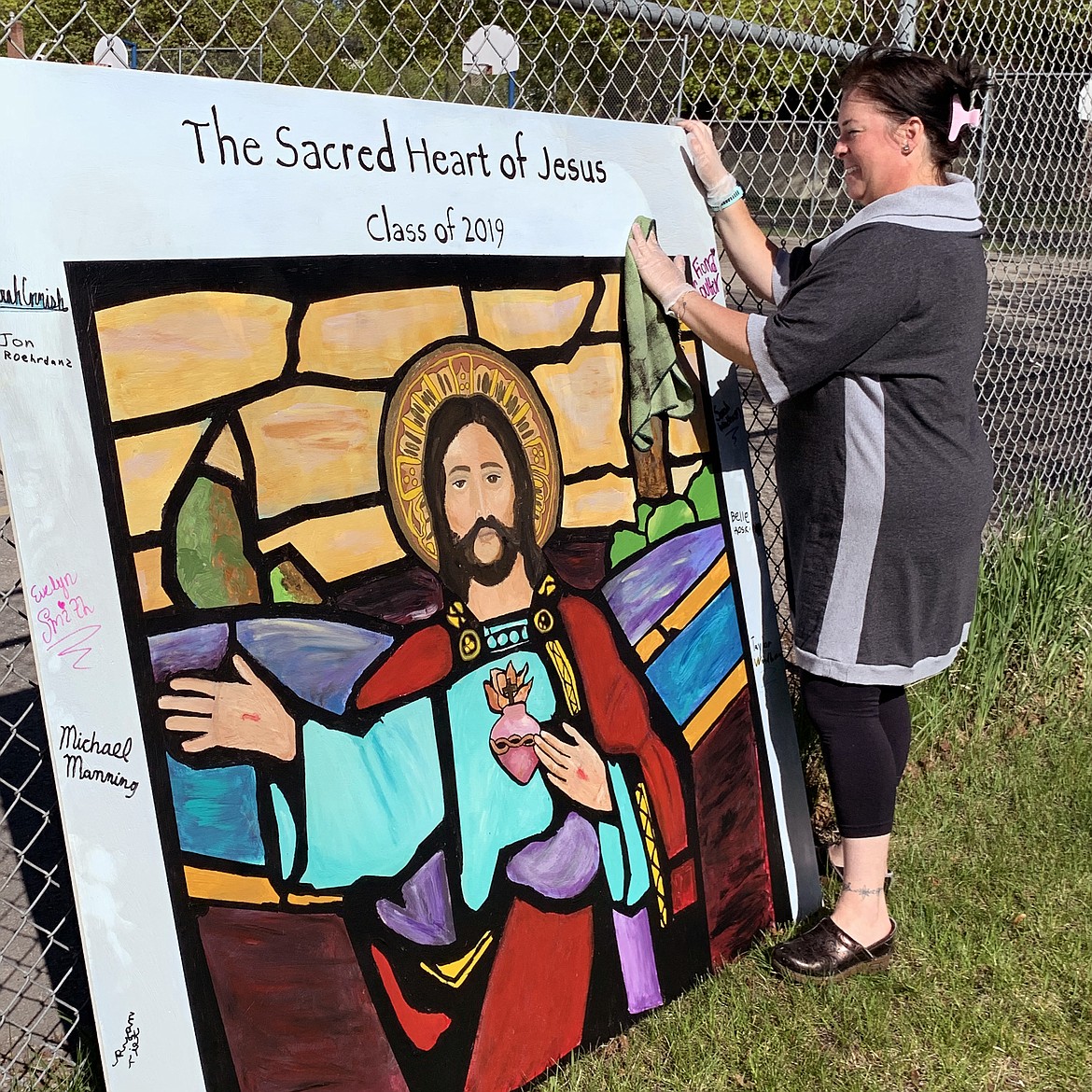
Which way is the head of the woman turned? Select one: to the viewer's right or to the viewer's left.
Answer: to the viewer's left

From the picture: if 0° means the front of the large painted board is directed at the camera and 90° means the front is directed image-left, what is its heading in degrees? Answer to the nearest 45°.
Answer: approximately 315°

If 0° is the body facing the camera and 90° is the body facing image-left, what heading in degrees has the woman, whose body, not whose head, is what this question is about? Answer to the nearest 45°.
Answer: approximately 90°
